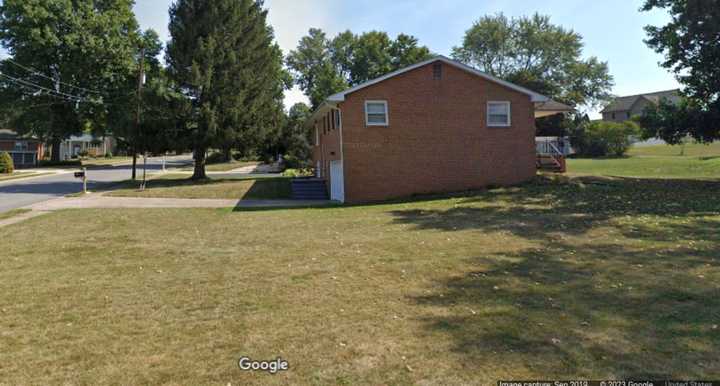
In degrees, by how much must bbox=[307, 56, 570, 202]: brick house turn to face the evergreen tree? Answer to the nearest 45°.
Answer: approximately 45° to its right

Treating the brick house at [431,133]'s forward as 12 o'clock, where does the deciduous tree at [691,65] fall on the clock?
The deciduous tree is roughly at 6 o'clock from the brick house.

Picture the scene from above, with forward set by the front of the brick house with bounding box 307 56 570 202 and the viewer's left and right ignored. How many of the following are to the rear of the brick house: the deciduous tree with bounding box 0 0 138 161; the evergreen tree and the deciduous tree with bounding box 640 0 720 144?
1

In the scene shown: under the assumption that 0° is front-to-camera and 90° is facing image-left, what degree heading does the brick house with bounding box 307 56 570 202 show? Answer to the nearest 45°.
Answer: approximately 90°
